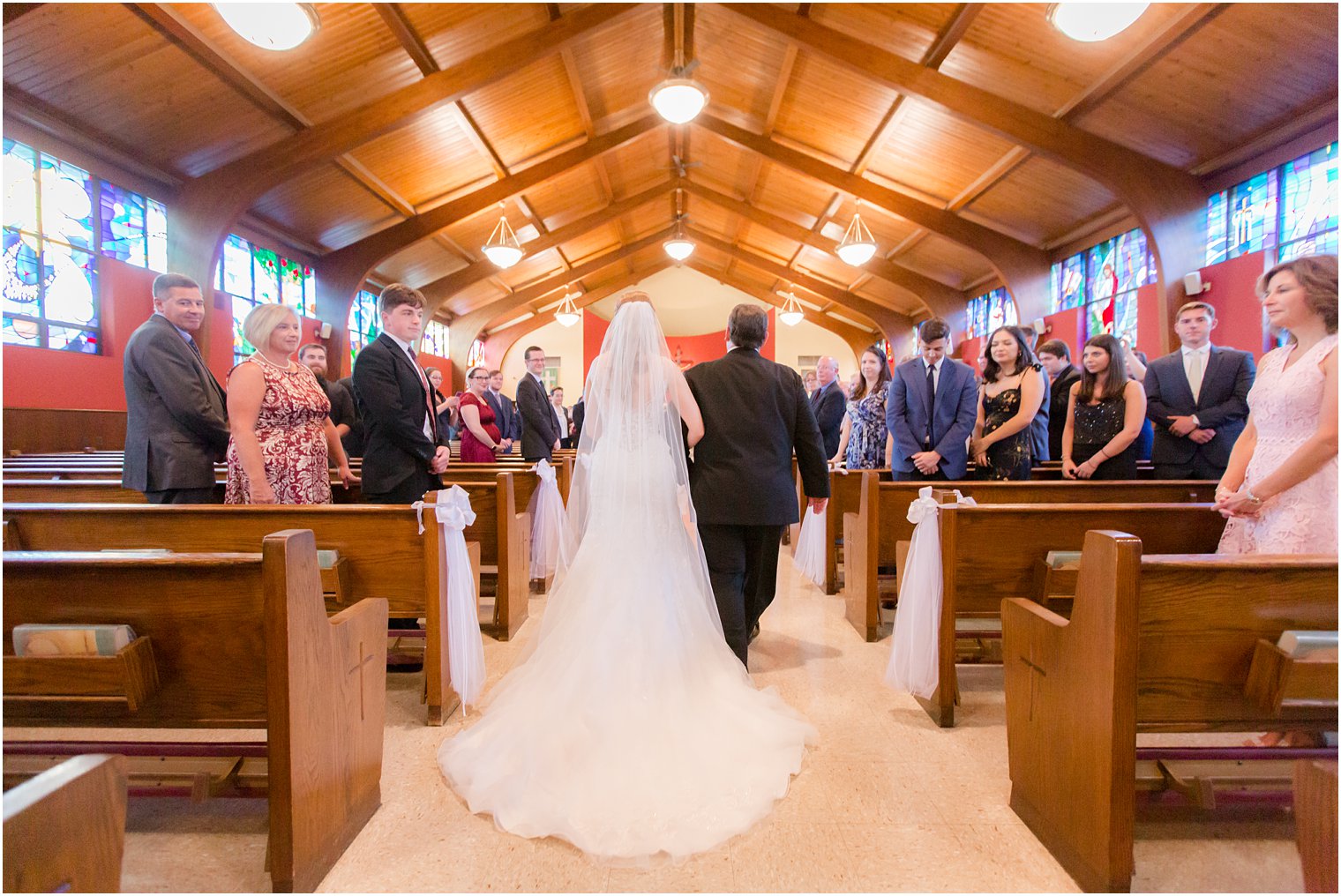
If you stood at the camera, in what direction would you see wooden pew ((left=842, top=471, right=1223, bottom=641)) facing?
facing away from the viewer

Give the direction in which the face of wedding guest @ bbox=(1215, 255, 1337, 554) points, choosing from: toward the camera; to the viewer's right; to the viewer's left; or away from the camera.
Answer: to the viewer's left

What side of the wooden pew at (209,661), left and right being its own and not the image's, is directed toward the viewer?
back

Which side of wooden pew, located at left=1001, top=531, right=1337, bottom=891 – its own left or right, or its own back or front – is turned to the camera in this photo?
back

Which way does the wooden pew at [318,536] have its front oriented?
away from the camera

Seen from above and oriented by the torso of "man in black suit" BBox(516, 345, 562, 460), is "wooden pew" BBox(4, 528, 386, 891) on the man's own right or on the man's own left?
on the man's own right

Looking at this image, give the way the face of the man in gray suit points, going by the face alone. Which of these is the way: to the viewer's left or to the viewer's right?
to the viewer's right

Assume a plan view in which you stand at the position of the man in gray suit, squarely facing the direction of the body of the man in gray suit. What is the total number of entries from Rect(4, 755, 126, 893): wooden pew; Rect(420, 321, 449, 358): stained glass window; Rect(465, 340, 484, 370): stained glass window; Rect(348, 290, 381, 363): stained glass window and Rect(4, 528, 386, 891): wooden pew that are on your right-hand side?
2

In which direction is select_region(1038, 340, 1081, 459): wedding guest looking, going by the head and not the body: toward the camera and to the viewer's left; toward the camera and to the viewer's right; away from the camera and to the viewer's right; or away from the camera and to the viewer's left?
toward the camera and to the viewer's left

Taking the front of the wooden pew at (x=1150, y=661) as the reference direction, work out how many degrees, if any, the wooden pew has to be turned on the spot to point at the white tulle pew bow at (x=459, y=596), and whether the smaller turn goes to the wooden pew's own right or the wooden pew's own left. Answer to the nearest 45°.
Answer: approximately 90° to the wooden pew's own left

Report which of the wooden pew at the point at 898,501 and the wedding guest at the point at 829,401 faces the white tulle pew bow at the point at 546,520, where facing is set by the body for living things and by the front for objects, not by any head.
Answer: the wedding guest

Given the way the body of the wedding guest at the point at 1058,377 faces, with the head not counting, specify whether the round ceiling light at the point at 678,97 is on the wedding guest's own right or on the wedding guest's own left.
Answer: on the wedding guest's own right

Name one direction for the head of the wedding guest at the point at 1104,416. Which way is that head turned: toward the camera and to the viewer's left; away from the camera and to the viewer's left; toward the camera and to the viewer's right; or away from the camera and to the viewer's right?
toward the camera and to the viewer's left

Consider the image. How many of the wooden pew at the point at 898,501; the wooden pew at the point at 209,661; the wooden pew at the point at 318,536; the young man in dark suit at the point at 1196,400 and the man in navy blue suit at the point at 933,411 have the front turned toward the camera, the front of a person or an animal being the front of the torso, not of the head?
2
